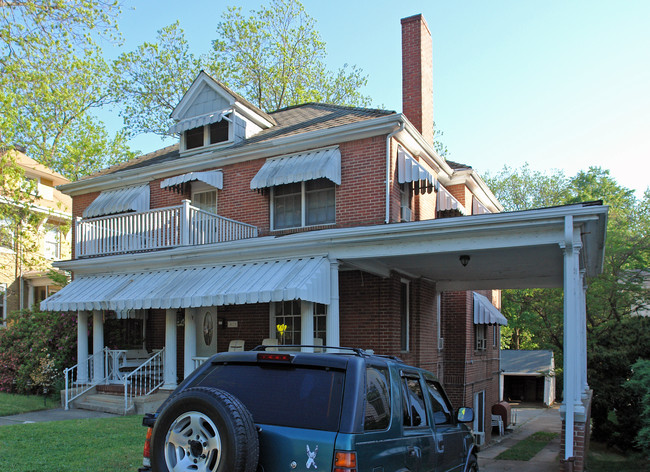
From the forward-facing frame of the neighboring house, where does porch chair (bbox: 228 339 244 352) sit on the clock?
The porch chair is roughly at 10 o'clock from the neighboring house.

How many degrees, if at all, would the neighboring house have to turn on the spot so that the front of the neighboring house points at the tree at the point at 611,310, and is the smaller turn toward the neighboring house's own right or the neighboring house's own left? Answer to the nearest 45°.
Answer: approximately 90° to the neighboring house's own left

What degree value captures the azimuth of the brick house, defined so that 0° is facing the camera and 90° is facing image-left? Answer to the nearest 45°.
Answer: approximately 45°

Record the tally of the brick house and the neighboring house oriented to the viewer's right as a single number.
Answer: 0

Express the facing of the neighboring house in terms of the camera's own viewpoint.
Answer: facing the viewer and to the left of the viewer

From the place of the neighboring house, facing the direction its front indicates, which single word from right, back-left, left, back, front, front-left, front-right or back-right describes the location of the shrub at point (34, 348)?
front-left

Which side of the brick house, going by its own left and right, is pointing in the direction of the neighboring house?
right

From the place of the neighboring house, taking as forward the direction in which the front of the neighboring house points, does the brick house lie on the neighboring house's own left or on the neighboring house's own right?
on the neighboring house's own left
